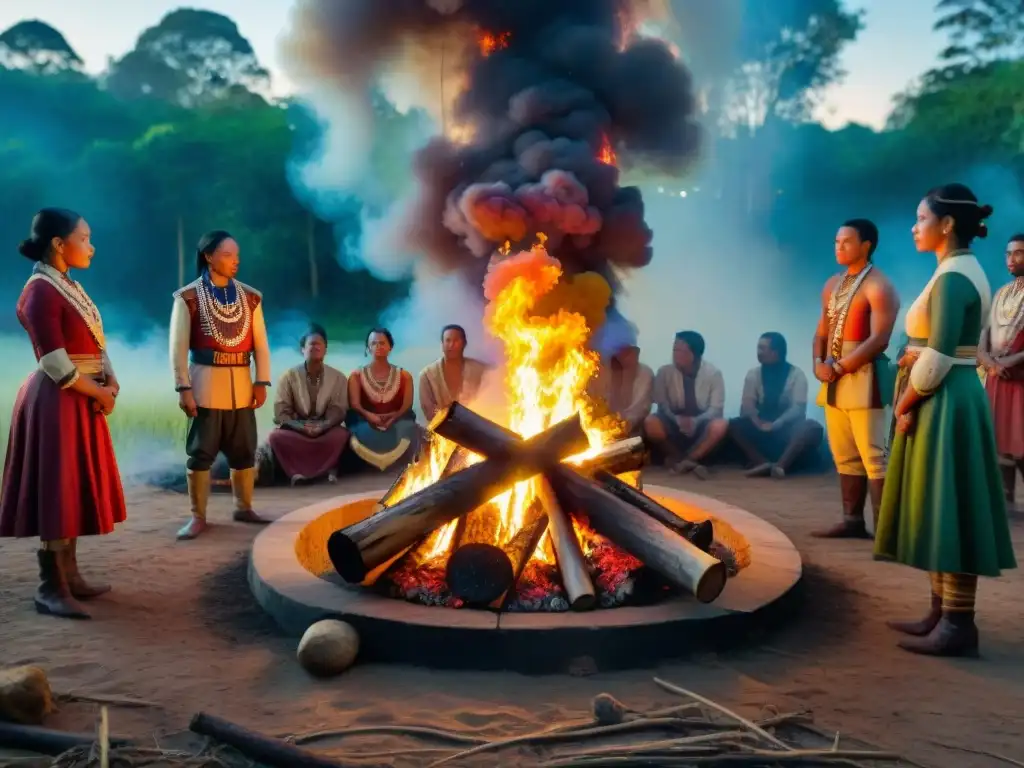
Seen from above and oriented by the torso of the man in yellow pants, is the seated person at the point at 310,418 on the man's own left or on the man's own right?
on the man's own right

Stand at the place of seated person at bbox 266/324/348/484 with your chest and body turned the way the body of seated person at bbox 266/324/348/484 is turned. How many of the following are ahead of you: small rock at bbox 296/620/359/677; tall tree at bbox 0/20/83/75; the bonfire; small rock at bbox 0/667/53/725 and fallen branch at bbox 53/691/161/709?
4

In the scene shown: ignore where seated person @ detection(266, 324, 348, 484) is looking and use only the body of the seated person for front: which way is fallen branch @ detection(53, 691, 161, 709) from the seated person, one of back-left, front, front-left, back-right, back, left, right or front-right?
front

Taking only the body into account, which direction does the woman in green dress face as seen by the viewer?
to the viewer's left

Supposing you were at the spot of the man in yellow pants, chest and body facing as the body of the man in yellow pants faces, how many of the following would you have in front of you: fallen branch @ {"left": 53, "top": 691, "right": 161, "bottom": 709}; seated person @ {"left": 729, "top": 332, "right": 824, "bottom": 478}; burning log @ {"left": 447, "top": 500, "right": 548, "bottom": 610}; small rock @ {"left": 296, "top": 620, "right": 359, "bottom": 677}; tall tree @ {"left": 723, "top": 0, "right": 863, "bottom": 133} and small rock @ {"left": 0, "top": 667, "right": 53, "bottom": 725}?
4

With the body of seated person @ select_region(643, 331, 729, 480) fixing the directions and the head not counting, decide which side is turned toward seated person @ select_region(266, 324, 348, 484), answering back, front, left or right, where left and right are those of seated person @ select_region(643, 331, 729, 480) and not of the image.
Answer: right

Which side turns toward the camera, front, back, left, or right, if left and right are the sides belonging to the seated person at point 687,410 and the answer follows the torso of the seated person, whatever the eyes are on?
front

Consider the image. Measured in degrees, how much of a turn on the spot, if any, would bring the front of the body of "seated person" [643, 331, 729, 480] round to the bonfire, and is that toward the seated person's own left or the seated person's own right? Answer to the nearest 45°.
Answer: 0° — they already face it

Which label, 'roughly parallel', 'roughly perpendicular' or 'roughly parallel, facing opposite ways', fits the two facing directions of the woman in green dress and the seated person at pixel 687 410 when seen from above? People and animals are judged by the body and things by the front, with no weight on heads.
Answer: roughly perpendicular

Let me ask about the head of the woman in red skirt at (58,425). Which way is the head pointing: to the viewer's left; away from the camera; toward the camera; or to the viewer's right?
to the viewer's right

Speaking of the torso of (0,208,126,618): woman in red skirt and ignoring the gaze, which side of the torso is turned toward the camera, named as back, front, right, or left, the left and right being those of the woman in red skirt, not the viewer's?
right

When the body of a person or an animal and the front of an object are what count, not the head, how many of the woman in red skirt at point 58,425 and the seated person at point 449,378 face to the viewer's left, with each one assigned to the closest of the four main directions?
0

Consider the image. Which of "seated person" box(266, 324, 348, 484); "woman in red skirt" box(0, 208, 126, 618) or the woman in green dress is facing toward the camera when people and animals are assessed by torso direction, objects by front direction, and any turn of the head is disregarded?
the seated person

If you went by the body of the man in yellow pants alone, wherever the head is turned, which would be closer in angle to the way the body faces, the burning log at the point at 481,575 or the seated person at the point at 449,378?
the burning log

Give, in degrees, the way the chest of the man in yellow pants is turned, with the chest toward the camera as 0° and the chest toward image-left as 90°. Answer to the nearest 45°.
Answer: approximately 45°

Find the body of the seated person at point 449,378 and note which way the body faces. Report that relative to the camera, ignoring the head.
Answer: toward the camera

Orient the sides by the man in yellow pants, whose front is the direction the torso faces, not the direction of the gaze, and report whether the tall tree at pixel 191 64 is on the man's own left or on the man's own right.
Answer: on the man's own right

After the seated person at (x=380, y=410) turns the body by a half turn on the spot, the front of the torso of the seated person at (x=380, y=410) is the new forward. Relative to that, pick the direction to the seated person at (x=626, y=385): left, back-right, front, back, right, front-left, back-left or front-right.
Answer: right
